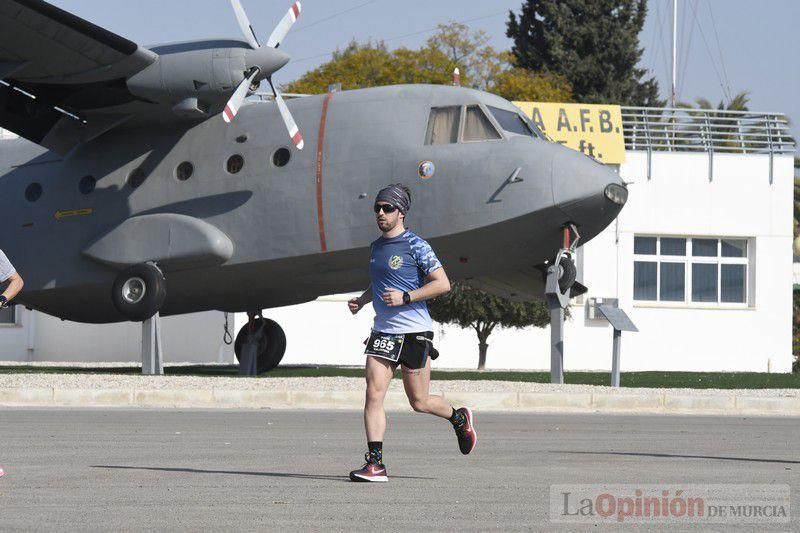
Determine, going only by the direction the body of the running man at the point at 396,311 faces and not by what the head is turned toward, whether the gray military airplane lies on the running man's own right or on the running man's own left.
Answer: on the running man's own right

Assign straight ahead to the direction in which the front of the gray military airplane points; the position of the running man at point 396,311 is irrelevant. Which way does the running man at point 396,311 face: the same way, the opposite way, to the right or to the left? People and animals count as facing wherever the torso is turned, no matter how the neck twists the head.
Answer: to the right

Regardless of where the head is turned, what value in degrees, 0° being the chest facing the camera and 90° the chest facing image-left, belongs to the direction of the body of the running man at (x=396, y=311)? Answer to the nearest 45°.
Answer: approximately 45°

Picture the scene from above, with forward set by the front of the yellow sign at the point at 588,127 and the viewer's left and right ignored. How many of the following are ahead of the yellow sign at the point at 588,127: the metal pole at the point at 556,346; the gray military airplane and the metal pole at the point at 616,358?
3

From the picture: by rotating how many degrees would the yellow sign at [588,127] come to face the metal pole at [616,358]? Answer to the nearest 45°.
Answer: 0° — it already faces it

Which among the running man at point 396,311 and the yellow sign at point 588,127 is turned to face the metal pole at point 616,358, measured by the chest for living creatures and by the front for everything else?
the yellow sign

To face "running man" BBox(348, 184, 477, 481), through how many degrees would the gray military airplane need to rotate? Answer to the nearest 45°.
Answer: approximately 45° to its right

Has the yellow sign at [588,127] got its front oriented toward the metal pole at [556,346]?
yes
